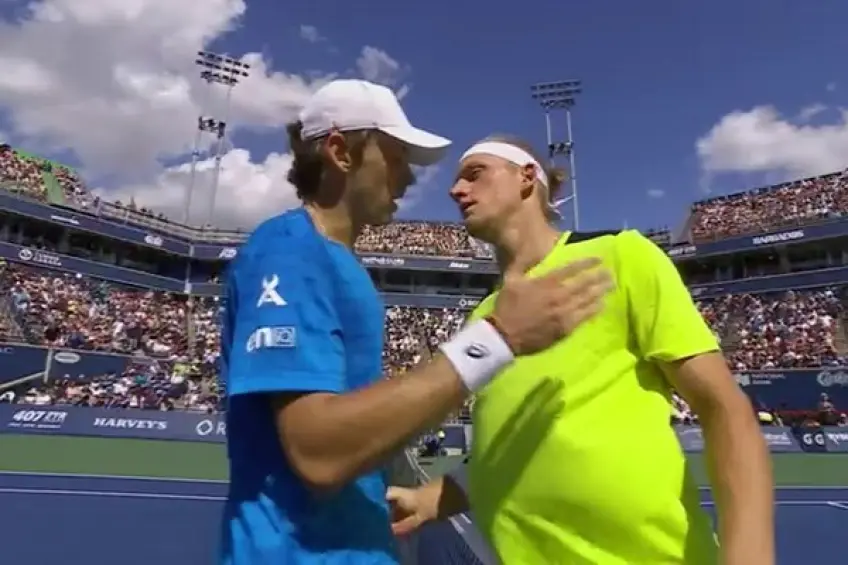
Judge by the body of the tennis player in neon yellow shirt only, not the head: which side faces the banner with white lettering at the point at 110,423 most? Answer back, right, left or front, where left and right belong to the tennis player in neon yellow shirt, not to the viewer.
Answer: right

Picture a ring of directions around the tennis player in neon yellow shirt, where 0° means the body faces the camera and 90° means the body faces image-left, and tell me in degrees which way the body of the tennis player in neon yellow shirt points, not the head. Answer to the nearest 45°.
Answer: approximately 45°

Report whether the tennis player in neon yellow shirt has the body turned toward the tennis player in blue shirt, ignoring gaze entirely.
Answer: yes

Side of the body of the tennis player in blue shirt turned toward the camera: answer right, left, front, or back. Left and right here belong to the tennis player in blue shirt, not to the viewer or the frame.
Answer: right

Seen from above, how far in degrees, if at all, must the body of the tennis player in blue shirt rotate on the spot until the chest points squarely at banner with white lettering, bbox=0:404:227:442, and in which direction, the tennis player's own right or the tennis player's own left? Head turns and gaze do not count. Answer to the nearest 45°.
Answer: approximately 135° to the tennis player's own left

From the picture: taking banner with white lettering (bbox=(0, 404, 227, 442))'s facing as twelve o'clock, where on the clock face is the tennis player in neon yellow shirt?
The tennis player in neon yellow shirt is roughly at 12 o'clock from the banner with white lettering.

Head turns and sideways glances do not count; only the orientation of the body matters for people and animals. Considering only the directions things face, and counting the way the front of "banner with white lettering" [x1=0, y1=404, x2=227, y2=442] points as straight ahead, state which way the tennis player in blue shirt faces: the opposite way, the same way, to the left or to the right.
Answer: to the left

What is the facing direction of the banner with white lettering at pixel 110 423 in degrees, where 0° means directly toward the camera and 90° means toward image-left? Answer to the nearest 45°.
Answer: approximately 0°

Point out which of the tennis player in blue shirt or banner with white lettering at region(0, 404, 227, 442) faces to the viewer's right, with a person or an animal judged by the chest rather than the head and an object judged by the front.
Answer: the tennis player in blue shirt

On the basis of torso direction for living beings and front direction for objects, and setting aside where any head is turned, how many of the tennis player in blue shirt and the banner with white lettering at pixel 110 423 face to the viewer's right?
1

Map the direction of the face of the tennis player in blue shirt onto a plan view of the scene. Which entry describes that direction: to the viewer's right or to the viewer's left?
to the viewer's right

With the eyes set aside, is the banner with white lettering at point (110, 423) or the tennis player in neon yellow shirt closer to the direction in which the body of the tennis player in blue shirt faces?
the tennis player in neon yellow shirt

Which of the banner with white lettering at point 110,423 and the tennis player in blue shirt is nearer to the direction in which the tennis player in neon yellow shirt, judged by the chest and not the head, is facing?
the tennis player in blue shirt
